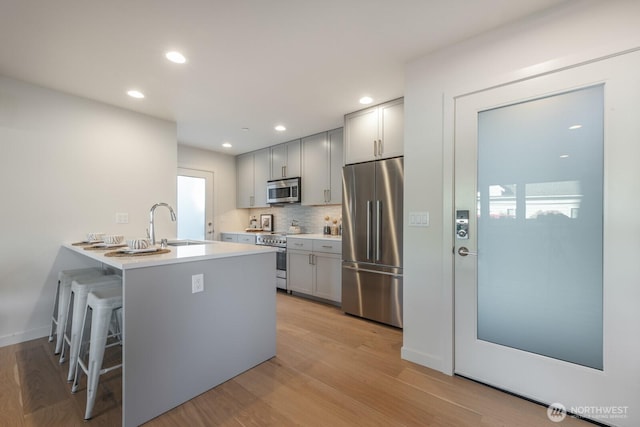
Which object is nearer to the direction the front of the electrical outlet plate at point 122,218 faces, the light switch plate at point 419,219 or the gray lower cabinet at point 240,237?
the light switch plate

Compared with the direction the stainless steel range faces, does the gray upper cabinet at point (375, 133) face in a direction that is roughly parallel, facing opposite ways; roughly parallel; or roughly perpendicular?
roughly parallel

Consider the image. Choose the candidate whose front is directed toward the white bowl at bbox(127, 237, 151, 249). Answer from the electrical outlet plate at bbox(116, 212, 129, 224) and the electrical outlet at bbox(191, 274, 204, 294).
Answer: the electrical outlet plate

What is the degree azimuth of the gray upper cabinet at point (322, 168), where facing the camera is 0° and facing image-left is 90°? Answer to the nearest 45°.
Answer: approximately 45°

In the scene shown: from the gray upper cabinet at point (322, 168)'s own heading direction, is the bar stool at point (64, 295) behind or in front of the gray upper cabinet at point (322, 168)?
in front

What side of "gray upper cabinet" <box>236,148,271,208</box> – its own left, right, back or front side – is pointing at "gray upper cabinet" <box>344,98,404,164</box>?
left

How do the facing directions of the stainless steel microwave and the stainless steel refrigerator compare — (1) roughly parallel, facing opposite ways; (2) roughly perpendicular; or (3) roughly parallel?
roughly parallel

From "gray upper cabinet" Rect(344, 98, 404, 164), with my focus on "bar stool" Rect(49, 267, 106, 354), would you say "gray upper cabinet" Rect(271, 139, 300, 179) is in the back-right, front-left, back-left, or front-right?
front-right

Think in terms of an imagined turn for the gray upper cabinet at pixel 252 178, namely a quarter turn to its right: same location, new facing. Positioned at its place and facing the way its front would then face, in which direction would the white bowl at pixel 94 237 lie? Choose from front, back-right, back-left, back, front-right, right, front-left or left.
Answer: left

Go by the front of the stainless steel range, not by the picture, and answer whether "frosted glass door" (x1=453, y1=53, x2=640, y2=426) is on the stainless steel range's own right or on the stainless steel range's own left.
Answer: on the stainless steel range's own left

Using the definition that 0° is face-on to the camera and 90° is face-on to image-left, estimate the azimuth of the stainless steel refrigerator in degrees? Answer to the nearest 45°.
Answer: approximately 45°

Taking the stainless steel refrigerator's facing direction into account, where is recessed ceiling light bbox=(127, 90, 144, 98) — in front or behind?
in front

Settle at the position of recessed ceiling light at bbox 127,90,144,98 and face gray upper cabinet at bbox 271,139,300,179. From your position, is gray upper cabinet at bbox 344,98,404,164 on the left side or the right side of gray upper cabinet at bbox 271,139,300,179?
right

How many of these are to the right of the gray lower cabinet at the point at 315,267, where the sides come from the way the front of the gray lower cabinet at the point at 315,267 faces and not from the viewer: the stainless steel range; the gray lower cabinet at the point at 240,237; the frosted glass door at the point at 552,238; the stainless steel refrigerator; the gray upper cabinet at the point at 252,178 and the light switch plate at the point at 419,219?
3

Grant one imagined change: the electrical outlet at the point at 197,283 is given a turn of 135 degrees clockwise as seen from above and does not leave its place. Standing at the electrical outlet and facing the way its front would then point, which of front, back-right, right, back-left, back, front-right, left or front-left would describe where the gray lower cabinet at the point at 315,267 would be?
back-right

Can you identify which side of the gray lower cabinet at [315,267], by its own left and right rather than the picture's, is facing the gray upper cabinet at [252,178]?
right

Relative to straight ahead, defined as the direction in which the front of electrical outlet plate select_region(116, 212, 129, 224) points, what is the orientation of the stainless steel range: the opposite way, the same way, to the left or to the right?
to the right
